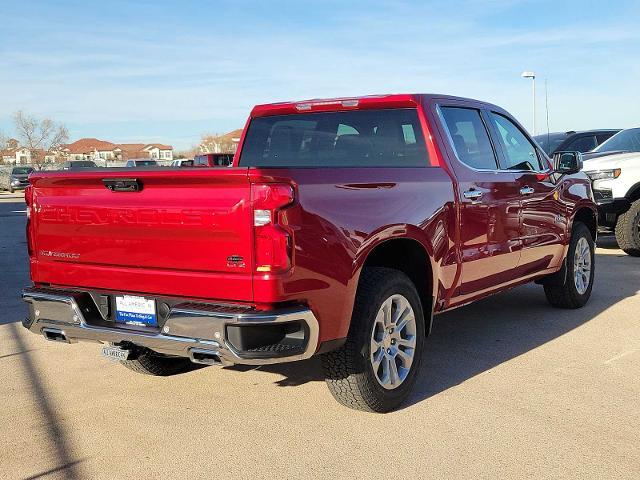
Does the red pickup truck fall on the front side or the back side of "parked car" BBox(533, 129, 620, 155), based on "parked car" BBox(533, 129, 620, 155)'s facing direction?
on the front side

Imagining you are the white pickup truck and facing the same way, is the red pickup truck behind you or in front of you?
in front

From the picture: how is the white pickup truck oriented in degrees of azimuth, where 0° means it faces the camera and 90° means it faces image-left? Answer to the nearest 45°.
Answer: approximately 45°

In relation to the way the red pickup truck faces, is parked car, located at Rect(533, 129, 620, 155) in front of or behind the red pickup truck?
in front

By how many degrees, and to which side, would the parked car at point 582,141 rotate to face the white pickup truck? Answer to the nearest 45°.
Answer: approximately 45° to its left

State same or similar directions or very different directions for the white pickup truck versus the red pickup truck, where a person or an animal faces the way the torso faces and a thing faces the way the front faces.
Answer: very different directions

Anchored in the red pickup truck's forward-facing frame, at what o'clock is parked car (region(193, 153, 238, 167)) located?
The parked car is roughly at 10 o'clock from the red pickup truck.

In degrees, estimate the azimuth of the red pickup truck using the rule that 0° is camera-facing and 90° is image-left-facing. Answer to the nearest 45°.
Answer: approximately 225°

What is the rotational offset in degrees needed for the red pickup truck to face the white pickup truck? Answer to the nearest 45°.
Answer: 0° — it already faces it

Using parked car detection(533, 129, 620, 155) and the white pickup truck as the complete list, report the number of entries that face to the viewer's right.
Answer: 0

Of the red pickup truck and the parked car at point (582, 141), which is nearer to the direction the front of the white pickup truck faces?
the red pickup truck

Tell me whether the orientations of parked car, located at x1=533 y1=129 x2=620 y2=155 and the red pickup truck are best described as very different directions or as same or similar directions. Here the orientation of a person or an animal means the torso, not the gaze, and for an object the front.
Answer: very different directions
